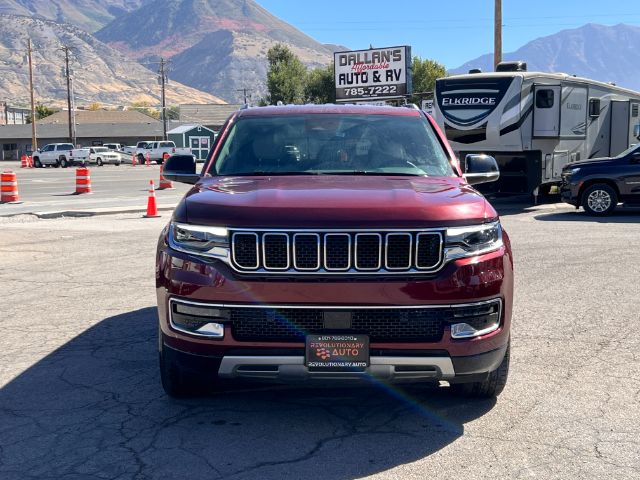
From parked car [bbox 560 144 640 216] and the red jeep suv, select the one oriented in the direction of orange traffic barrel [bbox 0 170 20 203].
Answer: the parked car

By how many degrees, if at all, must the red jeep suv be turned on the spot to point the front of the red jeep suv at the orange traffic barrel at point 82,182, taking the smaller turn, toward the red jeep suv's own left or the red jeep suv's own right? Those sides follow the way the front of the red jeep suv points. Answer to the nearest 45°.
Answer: approximately 180°

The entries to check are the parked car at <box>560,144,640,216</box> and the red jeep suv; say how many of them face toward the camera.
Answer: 1

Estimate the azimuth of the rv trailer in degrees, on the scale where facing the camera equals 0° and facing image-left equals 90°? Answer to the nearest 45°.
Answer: approximately 45°

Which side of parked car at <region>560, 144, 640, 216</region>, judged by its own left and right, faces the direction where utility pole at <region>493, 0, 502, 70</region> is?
right

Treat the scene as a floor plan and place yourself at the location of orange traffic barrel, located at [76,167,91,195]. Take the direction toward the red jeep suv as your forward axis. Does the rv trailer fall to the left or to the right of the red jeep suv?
left

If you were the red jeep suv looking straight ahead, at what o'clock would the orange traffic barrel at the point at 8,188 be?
The orange traffic barrel is roughly at 5 o'clock from the red jeep suv.

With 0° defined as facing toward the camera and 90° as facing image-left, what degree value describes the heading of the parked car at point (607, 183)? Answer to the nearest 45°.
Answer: approximately 90°

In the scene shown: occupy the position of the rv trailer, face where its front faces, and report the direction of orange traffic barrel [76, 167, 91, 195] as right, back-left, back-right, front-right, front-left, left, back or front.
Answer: front-right

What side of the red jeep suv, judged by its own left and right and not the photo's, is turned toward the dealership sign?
back

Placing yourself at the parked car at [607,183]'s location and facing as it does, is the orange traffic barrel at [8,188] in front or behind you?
in front
